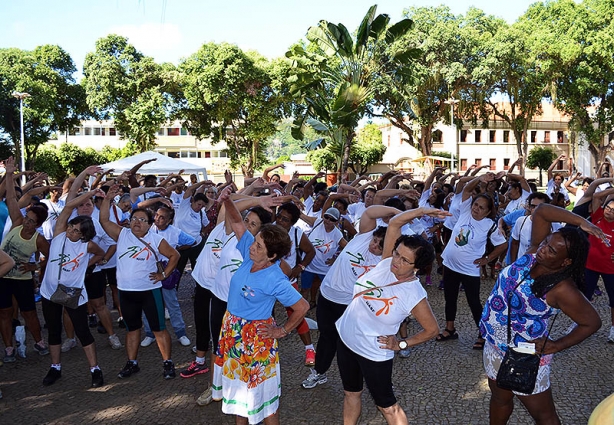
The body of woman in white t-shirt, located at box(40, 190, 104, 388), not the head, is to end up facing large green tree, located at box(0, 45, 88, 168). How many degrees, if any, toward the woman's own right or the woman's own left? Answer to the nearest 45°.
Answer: approximately 180°

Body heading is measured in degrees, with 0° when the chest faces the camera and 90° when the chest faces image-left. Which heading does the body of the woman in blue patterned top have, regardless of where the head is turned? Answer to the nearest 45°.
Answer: approximately 45°

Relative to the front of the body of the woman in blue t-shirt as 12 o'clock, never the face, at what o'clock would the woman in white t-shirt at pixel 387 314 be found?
The woman in white t-shirt is roughly at 8 o'clock from the woman in blue t-shirt.

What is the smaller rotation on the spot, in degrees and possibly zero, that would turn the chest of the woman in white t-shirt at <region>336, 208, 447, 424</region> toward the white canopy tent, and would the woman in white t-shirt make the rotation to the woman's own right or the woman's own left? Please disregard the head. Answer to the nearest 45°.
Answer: approximately 90° to the woman's own right

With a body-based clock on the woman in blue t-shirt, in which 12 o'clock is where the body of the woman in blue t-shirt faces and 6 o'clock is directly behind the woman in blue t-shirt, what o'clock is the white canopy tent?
The white canopy tent is roughly at 4 o'clock from the woman in blue t-shirt.

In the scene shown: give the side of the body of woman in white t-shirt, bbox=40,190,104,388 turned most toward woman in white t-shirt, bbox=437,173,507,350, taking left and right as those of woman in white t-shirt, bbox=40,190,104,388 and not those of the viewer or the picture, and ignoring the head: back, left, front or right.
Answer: left

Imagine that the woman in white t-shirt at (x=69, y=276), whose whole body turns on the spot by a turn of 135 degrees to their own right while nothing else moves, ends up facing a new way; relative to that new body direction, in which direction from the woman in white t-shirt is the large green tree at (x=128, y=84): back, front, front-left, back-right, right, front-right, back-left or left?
front-right

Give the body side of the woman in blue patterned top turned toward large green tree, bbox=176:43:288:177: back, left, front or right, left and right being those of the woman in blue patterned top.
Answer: right

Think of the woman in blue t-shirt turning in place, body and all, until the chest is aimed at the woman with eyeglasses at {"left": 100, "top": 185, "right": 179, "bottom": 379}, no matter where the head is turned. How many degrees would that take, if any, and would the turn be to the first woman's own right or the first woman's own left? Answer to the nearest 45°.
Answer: approximately 90° to the first woman's own right

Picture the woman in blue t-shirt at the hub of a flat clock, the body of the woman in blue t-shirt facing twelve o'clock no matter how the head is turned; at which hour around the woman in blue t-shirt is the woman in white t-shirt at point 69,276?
The woman in white t-shirt is roughly at 3 o'clock from the woman in blue t-shirt.

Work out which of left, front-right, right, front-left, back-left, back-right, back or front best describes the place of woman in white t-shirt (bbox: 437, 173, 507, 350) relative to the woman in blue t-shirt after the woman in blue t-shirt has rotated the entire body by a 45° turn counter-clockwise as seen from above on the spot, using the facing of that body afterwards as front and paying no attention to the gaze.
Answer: back-left

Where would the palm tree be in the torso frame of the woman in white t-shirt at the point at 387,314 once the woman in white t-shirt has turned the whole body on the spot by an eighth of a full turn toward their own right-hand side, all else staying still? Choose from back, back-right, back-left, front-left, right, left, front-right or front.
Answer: right
